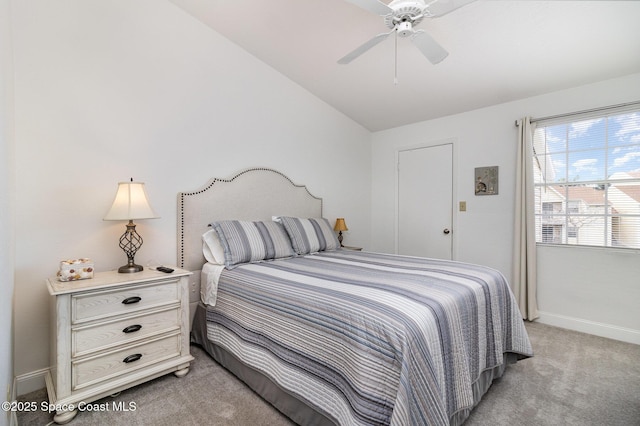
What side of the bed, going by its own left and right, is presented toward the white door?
left

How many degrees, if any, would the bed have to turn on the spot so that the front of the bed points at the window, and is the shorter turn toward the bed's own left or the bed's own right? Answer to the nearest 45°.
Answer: approximately 90° to the bed's own left

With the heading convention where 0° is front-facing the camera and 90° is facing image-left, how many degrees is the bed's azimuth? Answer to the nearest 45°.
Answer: approximately 315°

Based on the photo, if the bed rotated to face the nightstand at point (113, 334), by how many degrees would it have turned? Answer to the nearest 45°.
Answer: approximately 135° to its right

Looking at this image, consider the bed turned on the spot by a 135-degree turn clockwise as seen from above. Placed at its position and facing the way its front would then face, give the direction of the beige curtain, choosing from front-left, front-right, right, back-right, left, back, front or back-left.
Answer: back-right

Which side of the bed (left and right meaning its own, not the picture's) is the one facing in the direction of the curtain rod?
left

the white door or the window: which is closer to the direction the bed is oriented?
the window

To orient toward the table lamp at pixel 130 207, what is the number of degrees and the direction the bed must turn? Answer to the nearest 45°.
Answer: approximately 135° to its right
